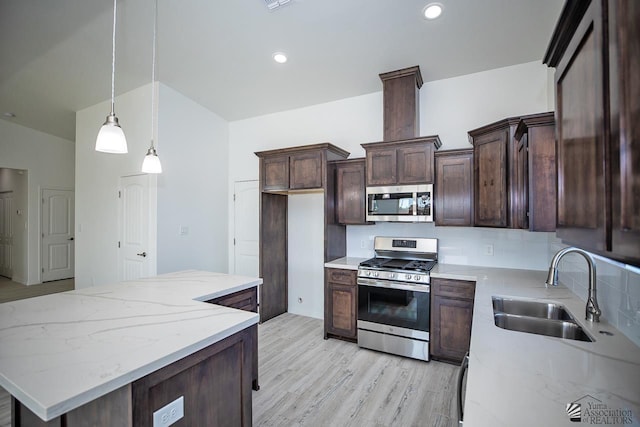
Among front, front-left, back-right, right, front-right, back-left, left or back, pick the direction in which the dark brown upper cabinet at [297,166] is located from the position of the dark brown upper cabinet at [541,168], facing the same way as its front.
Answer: front

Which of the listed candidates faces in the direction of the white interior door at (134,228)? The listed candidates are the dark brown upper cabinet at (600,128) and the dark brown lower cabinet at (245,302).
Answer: the dark brown upper cabinet

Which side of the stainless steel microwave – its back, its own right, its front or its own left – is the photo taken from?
front

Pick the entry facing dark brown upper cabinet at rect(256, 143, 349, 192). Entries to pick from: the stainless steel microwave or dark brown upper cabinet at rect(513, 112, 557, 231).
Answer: dark brown upper cabinet at rect(513, 112, 557, 231)

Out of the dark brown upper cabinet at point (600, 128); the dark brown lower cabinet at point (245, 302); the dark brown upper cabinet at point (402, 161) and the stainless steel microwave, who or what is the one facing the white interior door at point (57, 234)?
the dark brown upper cabinet at point (600, 128)

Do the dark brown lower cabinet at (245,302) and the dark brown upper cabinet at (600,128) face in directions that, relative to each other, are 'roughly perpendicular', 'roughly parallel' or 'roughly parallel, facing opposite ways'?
roughly parallel, facing opposite ways

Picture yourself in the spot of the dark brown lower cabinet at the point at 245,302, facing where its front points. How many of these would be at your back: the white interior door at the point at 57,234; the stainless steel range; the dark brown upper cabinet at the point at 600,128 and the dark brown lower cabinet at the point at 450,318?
1

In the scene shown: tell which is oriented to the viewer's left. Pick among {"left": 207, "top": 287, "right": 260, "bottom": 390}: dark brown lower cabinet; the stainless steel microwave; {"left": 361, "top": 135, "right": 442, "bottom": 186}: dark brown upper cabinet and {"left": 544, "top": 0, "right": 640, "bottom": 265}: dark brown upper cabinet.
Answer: {"left": 544, "top": 0, "right": 640, "bottom": 265}: dark brown upper cabinet

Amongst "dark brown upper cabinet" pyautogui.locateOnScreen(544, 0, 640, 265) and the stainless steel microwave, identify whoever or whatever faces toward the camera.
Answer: the stainless steel microwave

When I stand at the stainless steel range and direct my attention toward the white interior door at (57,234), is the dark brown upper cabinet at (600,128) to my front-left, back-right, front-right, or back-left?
back-left

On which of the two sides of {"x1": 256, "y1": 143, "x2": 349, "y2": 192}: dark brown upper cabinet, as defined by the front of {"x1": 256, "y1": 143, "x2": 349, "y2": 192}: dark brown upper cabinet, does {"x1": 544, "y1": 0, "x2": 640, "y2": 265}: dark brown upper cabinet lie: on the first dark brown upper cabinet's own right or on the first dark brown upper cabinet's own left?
on the first dark brown upper cabinet's own left

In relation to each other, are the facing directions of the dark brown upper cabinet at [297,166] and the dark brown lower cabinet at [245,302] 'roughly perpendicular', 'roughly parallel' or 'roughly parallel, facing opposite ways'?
roughly perpendicular

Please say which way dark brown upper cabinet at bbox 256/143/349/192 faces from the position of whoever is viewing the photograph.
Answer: facing the viewer and to the left of the viewer

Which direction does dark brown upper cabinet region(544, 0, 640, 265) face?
to the viewer's left

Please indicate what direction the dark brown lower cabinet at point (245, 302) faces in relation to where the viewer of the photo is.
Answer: facing the viewer and to the right of the viewer

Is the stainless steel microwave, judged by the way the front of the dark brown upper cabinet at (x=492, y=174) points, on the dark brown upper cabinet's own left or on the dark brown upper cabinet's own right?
on the dark brown upper cabinet's own right
